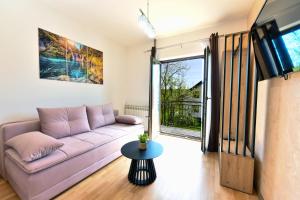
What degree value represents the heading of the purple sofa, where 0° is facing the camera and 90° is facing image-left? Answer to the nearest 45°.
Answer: approximately 315°

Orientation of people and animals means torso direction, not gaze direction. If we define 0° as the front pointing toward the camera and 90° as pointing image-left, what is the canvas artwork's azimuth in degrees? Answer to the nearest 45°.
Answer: approximately 315°

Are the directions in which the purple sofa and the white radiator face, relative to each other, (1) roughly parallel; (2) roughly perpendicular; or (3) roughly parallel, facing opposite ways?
roughly perpendicular

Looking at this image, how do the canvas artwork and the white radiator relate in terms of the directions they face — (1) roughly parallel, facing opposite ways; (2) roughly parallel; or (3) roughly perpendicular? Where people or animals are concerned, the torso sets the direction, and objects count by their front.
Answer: roughly perpendicular

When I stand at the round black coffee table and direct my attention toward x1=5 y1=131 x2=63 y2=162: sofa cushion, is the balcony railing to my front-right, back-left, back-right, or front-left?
back-right

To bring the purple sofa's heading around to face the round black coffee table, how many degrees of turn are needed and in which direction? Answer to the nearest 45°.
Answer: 0° — it already faces it

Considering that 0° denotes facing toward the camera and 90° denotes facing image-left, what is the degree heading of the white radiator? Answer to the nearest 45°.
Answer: approximately 0°

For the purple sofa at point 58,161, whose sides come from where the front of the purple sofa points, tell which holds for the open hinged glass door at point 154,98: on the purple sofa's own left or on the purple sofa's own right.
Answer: on the purple sofa's own left
